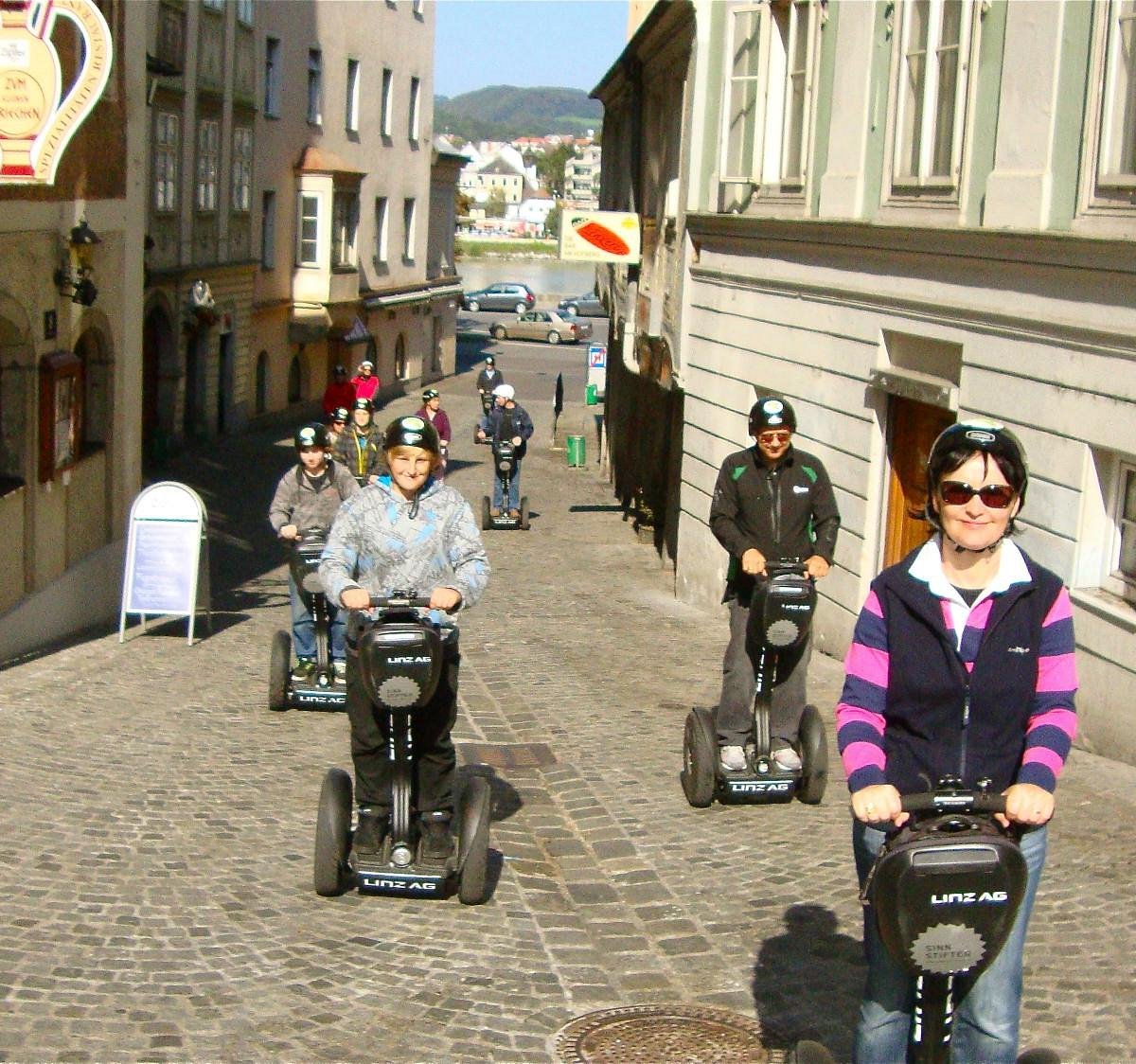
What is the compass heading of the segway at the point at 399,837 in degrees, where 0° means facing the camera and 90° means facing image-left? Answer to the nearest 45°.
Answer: approximately 0°

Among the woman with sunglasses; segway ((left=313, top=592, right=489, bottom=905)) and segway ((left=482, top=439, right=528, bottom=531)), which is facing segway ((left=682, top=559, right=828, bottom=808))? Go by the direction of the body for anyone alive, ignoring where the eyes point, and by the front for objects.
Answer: segway ((left=482, top=439, right=528, bottom=531))

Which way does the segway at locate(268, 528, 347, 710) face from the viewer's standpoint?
toward the camera

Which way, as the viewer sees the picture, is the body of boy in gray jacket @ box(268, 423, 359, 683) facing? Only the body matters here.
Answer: toward the camera

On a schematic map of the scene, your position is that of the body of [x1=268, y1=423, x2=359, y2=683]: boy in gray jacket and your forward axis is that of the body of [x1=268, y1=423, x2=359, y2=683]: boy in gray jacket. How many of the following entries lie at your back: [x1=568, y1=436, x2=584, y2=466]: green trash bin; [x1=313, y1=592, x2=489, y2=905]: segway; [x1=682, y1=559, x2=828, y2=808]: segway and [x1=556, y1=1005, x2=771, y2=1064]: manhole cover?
1

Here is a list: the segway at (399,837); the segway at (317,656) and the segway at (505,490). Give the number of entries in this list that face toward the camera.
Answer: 3

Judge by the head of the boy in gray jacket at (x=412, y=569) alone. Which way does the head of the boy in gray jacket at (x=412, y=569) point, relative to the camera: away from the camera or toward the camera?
toward the camera

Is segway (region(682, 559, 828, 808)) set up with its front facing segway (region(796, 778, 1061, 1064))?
yes

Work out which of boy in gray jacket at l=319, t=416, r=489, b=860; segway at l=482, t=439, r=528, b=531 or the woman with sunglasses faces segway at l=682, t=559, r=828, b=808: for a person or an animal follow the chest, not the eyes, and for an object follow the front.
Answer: segway at l=482, t=439, r=528, b=531

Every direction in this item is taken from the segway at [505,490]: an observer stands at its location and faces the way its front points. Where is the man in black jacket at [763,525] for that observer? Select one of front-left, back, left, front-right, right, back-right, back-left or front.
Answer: front

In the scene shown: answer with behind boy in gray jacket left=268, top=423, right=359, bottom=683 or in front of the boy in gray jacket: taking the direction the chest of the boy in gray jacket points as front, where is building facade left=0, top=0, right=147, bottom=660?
behind

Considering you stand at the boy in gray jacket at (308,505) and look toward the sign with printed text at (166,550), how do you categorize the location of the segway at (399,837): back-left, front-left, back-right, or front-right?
back-left

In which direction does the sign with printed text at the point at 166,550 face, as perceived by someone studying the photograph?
facing the viewer

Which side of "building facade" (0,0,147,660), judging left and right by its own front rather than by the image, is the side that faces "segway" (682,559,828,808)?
front

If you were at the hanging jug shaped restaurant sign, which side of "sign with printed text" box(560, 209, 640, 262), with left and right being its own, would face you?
front

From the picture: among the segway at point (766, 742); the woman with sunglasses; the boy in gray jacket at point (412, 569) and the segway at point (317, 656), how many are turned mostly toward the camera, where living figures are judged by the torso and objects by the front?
4
